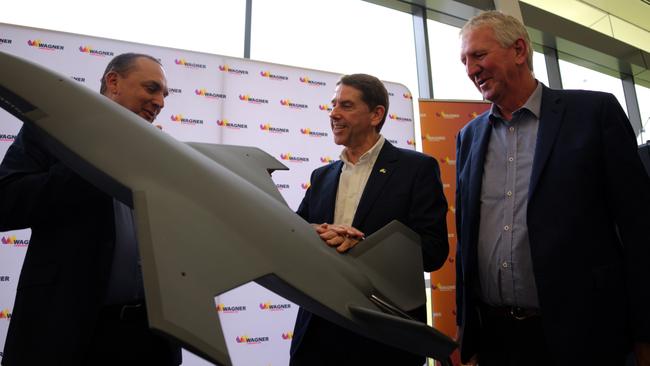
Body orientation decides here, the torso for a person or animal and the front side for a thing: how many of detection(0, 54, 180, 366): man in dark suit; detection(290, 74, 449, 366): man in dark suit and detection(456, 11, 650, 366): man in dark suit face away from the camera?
0

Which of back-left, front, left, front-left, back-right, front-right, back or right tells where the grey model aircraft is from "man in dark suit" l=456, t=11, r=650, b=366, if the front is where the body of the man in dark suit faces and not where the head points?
front

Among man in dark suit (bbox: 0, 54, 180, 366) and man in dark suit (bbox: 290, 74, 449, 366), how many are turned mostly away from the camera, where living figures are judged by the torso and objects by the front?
0

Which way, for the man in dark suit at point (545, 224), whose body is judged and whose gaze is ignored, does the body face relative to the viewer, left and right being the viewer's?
facing the viewer and to the left of the viewer

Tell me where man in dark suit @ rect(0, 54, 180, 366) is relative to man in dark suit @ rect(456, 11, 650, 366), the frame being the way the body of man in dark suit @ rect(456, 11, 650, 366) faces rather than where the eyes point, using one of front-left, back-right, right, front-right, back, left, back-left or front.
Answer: front

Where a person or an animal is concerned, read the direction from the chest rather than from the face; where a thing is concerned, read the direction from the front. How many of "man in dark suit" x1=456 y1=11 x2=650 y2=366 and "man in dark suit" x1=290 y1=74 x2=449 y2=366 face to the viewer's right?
0
